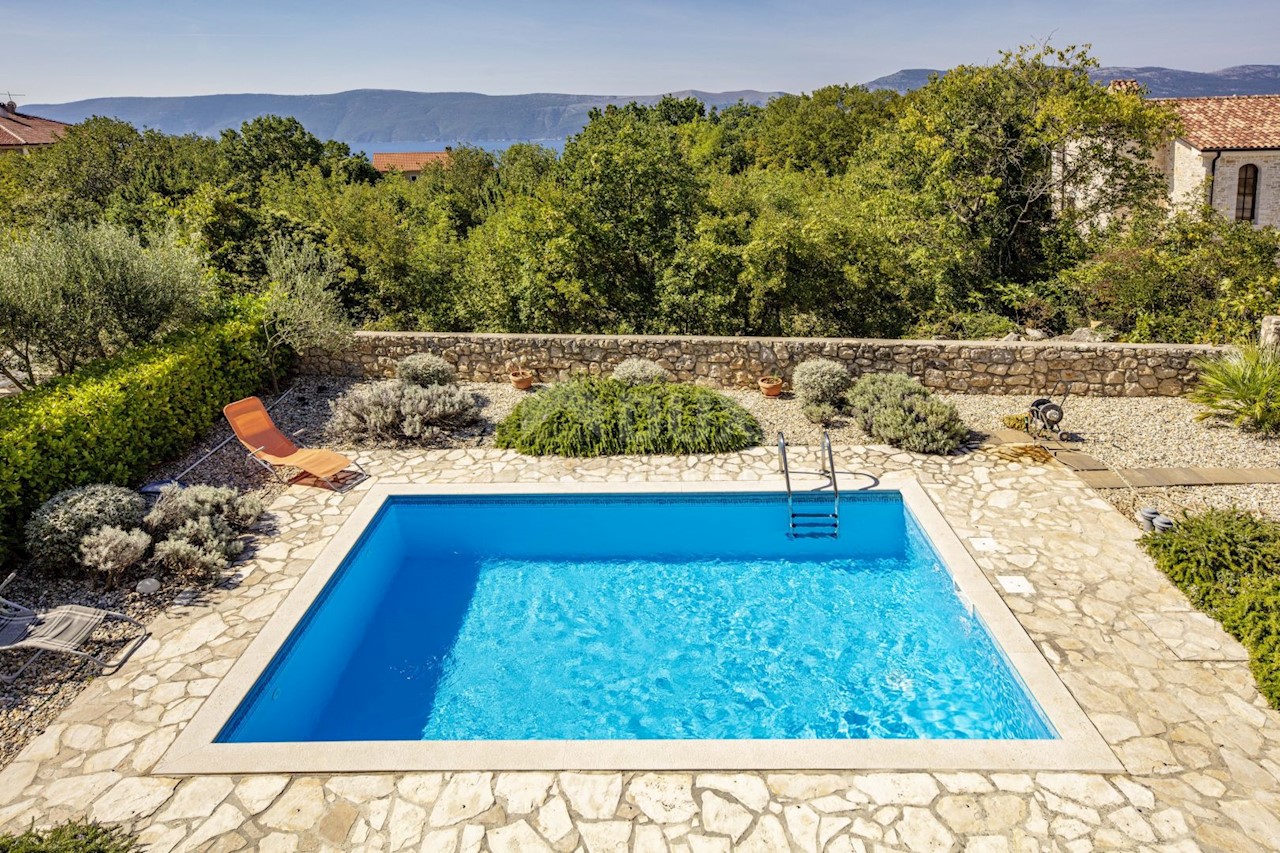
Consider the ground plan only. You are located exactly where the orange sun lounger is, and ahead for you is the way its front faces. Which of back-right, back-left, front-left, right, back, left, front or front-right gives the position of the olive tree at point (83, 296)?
back

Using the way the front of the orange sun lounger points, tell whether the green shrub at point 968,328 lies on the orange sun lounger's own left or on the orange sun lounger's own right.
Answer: on the orange sun lounger's own left

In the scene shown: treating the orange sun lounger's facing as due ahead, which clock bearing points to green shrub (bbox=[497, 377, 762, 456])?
The green shrub is roughly at 11 o'clock from the orange sun lounger.

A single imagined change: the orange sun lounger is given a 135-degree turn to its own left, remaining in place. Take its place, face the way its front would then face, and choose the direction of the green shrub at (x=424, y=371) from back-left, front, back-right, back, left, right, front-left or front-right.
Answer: front-right

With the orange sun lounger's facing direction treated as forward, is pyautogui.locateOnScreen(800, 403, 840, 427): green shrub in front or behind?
in front

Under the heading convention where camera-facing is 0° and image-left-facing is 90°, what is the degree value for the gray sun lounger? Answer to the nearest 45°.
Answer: approximately 315°

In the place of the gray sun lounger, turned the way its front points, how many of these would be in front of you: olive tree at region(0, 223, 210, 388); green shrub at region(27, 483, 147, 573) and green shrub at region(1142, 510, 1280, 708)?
1

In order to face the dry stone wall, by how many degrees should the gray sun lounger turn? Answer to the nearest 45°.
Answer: approximately 45° to its left

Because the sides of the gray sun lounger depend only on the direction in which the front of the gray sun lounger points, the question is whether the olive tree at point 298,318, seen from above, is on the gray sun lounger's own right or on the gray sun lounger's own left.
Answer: on the gray sun lounger's own left

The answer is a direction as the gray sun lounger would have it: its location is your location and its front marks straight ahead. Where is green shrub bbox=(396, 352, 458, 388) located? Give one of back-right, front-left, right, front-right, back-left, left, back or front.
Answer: left

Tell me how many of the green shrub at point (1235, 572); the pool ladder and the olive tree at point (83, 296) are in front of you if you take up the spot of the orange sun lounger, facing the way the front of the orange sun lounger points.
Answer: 2

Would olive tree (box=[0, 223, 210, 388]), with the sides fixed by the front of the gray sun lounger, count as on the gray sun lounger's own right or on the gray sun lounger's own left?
on the gray sun lounger's own left

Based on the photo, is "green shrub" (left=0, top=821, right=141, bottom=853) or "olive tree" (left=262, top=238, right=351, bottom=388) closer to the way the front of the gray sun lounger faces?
the green shrub

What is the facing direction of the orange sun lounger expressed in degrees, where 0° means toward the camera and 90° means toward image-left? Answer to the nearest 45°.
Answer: approximately 315°

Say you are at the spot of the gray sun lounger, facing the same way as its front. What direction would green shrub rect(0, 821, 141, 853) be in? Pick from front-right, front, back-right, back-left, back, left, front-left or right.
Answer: front-right

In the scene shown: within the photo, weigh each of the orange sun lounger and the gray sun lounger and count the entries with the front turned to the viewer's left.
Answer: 0
